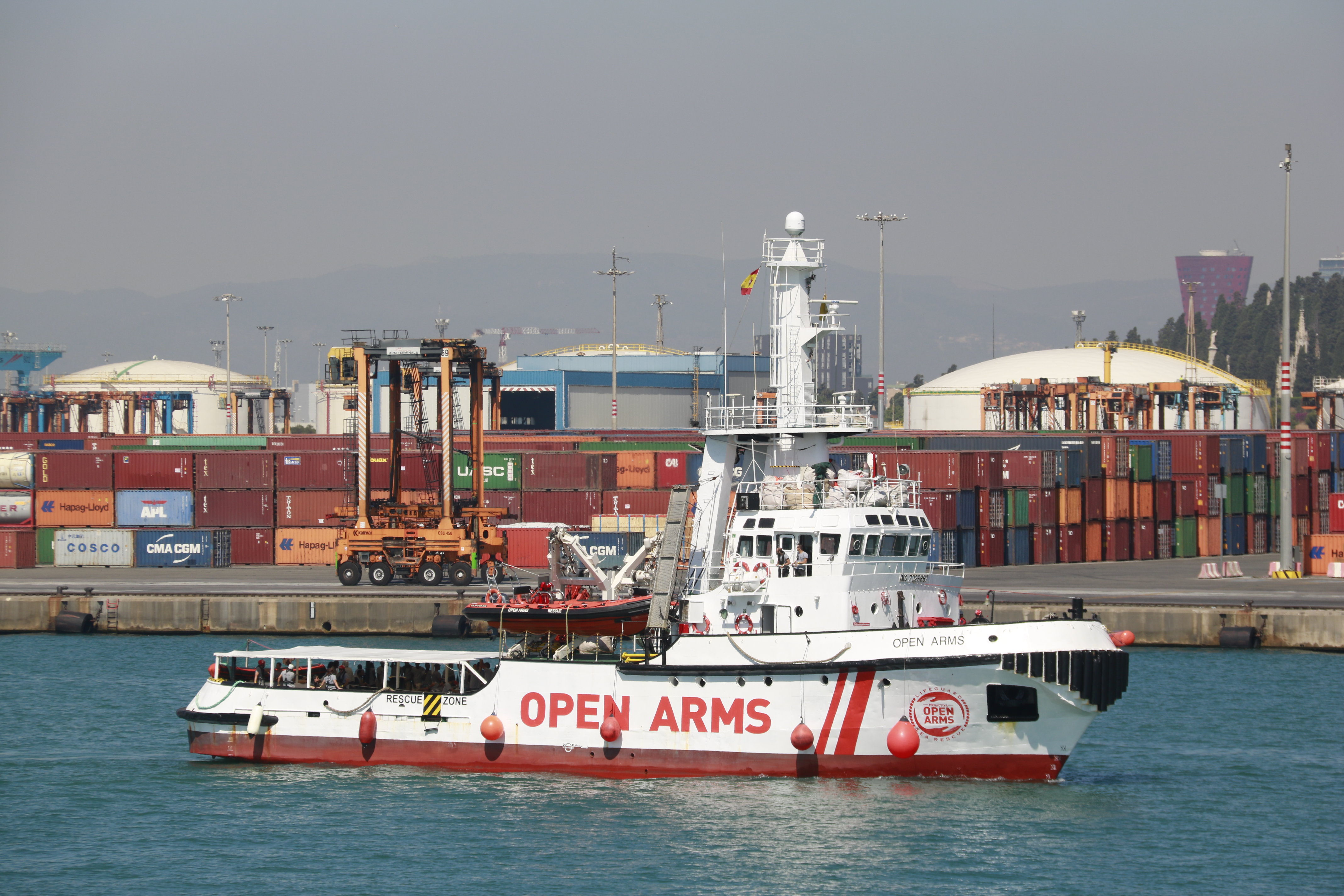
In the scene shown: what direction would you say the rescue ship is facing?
to the viewer's right
